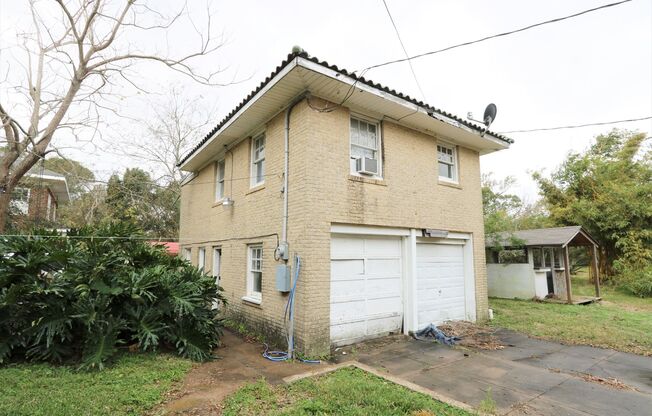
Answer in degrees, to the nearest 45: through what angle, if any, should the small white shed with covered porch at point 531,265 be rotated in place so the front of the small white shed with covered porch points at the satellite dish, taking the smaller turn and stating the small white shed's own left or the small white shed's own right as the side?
approximately 45° to the small white shed's own right

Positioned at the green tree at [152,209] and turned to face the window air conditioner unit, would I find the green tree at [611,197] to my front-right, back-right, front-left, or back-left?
front-left

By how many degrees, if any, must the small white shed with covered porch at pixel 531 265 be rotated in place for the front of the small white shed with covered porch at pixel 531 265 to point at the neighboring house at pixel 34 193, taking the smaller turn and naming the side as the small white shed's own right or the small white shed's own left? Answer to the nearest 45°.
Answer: approximately 135° to the small white shed's own right

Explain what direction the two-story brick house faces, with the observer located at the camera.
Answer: facing the viewer and to the right of the viewer

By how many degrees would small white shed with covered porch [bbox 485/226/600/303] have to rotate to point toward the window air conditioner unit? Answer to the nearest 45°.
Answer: approximately 45° to its right

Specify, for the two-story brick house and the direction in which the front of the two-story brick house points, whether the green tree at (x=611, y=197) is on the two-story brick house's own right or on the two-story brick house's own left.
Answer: on the two-story brick house's own left

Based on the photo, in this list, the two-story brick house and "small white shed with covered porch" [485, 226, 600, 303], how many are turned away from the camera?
0

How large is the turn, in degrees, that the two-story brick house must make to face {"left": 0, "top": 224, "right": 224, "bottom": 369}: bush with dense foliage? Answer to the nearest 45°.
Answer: approximately 90° to its right

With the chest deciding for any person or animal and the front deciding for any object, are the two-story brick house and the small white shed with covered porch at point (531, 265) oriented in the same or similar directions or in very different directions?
same or similar directions

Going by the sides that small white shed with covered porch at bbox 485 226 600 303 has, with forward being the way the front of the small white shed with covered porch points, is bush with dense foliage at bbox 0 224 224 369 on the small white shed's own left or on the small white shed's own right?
on the small white shed's own right

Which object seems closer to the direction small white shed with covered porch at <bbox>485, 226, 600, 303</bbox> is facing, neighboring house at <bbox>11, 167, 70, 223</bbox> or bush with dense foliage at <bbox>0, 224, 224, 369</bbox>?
the bush with dense foliage

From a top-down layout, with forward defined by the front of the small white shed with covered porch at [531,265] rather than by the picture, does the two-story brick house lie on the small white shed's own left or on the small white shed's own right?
on the small white shed's own right

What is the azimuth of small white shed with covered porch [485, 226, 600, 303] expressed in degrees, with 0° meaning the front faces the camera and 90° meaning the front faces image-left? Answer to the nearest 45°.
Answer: approximately 315°

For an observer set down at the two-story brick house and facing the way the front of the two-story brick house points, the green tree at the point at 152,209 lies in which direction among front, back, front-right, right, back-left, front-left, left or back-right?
back
